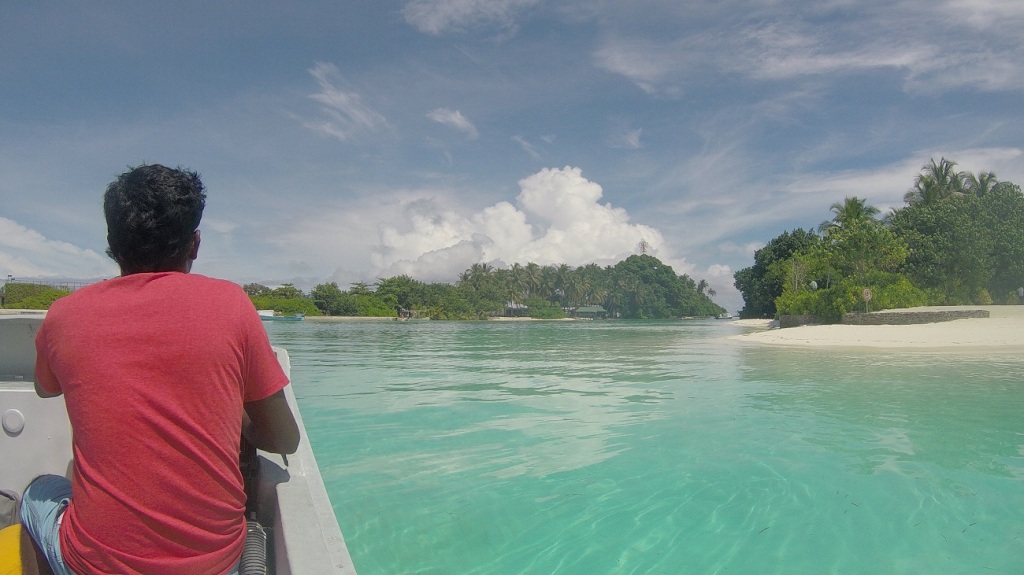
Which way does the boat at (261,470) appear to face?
away from the camera

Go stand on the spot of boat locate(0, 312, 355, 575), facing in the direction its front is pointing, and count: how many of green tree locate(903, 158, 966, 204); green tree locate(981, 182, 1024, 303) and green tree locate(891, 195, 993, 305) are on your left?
0

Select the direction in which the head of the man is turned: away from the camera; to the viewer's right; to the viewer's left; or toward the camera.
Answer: away from the camera

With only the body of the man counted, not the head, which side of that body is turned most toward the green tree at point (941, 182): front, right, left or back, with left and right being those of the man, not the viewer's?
right

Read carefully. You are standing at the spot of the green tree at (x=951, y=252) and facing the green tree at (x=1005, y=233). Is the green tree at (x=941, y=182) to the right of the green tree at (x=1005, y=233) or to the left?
left

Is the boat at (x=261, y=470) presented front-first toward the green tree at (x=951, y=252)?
no

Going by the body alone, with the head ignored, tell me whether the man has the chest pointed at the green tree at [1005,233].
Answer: no

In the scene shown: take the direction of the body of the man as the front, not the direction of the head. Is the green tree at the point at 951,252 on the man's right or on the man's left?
on the man's right

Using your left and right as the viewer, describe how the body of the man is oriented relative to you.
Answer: facing away from the viewer

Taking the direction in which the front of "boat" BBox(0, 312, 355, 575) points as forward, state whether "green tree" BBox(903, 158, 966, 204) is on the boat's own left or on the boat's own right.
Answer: on the boat's own right

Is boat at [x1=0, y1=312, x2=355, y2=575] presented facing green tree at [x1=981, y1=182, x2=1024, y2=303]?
no
